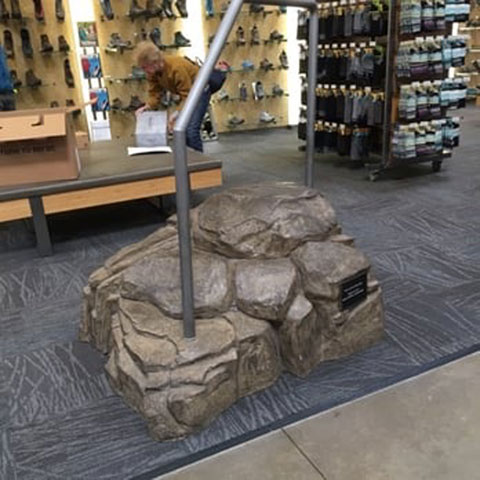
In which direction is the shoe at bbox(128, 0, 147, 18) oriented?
to the viewer's right

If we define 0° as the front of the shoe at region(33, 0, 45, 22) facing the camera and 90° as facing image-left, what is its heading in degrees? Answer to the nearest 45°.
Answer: approximately 315°
